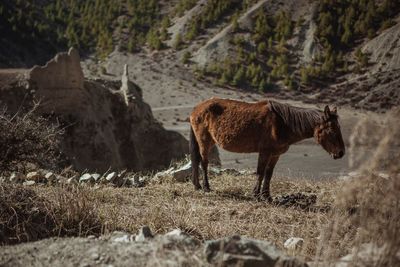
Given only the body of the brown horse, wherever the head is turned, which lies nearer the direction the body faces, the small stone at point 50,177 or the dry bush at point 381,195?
the dry bush

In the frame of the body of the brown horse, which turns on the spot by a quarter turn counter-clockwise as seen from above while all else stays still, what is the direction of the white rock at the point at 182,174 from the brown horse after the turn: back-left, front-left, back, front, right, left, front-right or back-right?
front-left

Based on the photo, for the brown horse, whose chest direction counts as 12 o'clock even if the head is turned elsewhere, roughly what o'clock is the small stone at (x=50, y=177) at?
The small stone is roughly at 6 o'clock from the brown horse.

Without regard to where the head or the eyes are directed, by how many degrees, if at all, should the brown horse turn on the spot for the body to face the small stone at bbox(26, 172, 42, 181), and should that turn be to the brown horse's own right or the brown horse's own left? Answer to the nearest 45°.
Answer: approximately 180°

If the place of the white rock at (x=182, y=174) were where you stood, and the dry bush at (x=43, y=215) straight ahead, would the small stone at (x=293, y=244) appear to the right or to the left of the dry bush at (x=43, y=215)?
left

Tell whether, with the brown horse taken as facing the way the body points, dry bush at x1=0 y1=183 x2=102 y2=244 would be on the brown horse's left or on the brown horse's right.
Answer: on the brown horse's right

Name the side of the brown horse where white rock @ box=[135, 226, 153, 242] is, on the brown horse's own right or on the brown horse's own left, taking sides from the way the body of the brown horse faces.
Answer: on the brown horse's own right

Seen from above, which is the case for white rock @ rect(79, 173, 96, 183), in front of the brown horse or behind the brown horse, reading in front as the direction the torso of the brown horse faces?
behind

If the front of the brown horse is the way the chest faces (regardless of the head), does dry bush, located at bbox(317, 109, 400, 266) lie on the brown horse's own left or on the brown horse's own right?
on the brown horse's own right

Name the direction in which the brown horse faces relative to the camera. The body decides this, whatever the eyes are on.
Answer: to the viewer's right

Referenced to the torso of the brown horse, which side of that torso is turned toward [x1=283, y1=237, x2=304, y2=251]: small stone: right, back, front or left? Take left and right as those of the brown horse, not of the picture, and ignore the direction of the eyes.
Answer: right
